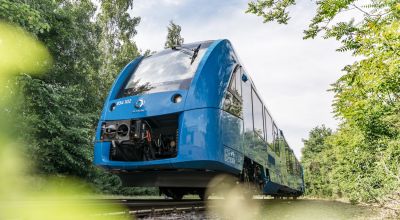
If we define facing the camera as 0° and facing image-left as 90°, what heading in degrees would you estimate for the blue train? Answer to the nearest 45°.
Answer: approximately 45°

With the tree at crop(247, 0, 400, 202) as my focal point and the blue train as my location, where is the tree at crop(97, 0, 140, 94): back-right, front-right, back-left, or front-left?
back-left

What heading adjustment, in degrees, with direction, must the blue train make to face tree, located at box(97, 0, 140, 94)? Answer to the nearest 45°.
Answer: approximately 135° to its right

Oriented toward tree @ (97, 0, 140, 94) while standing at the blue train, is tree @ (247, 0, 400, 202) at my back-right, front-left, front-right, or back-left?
back-right
